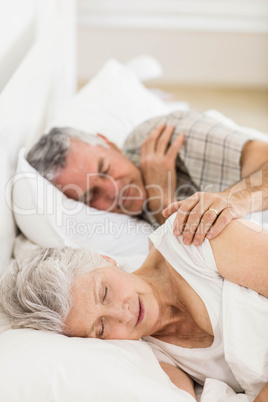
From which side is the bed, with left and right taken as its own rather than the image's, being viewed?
right
